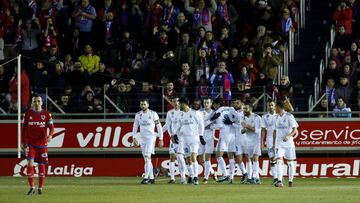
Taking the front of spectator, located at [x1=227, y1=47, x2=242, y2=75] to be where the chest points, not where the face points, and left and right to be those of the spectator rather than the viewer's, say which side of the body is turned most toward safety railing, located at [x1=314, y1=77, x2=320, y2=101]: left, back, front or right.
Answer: left

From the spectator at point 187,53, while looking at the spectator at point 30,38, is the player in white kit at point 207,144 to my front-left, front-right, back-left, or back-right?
back-left

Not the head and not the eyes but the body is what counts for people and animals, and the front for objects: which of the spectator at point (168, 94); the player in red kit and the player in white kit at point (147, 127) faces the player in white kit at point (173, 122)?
the spectator

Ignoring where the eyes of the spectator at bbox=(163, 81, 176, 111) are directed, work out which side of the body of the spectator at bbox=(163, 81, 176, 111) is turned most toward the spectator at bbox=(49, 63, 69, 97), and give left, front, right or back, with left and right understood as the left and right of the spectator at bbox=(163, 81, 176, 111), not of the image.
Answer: right

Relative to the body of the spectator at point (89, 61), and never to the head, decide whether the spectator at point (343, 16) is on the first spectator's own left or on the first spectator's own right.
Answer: on the first spectator's own left
